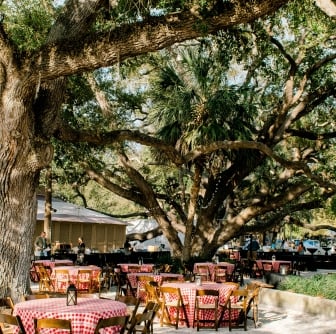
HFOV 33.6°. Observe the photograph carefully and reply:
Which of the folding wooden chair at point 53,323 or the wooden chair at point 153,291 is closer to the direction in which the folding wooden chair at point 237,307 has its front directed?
the wooden chair

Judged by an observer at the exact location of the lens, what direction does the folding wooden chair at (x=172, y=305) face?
facing away from the viewer and to the right of the viewer

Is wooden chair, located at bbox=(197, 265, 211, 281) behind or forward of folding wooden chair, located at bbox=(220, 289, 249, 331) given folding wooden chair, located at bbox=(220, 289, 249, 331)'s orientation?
forward

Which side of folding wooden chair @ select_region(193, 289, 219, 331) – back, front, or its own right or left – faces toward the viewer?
back

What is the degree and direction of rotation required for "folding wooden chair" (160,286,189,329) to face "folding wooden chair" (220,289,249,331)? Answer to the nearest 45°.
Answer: approximately 45° to its right

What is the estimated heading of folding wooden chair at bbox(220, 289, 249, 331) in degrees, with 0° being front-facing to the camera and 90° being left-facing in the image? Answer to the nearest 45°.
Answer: approximately 135°

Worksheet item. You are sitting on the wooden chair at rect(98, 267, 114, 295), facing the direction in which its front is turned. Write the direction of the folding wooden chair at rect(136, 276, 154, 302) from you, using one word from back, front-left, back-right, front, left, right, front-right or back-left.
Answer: back-left

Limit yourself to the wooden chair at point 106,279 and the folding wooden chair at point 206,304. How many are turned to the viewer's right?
0
